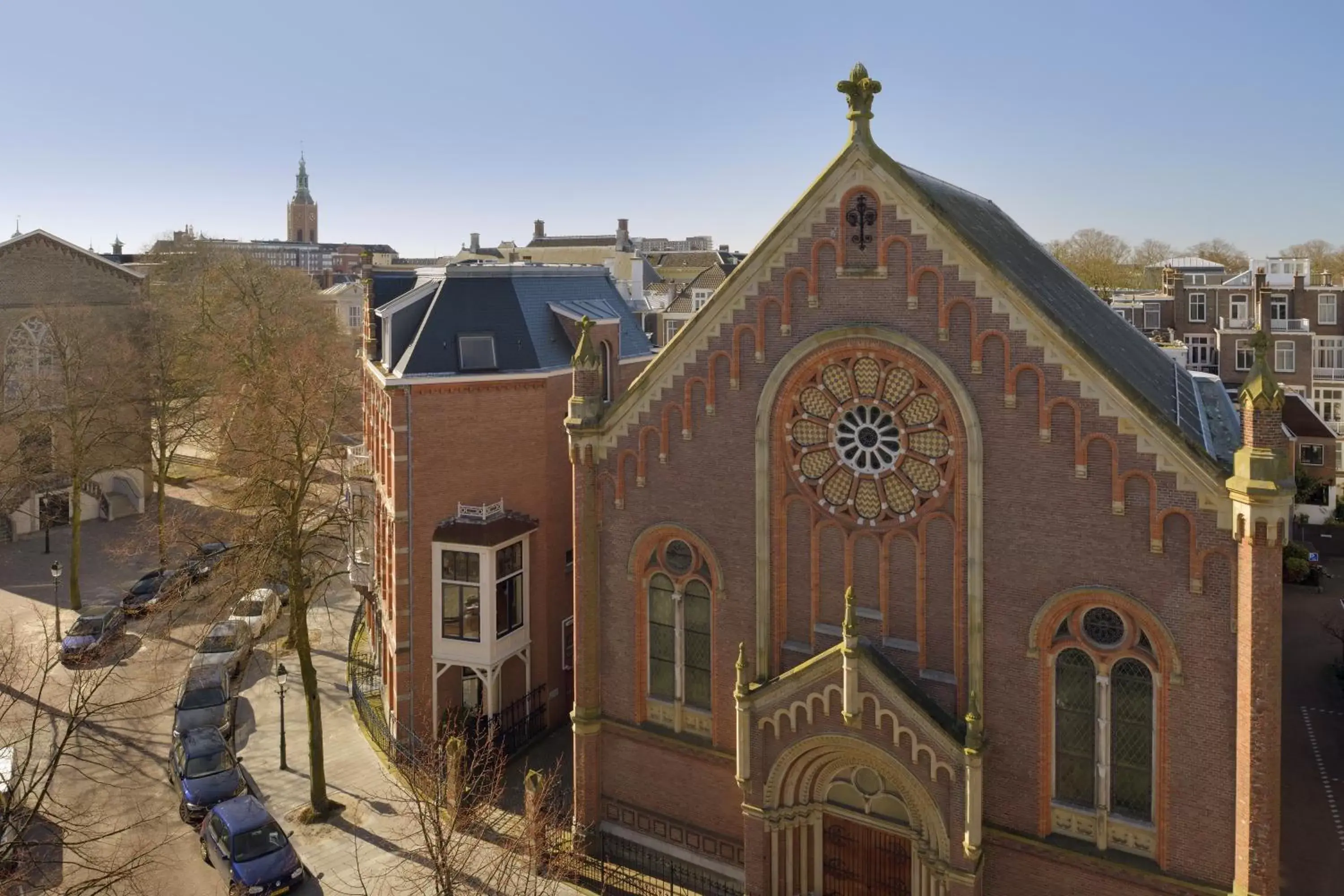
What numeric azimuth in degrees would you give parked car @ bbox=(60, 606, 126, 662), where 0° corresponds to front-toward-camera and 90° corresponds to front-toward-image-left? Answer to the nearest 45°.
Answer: approximately 45°

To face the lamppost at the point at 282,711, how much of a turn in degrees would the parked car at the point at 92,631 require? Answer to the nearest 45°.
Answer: approximately 45° to its left

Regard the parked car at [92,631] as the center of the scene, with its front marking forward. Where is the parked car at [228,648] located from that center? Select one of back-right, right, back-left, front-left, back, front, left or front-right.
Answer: left

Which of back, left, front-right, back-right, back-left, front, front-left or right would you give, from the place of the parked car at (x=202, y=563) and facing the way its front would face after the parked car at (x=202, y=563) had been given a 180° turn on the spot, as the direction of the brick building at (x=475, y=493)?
right

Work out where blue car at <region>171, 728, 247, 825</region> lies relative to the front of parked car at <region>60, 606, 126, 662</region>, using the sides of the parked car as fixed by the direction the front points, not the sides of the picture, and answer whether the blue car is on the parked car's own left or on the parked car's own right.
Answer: on the parked car's own left

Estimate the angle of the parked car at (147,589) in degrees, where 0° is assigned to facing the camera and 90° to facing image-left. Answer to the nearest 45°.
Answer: approximately 45°

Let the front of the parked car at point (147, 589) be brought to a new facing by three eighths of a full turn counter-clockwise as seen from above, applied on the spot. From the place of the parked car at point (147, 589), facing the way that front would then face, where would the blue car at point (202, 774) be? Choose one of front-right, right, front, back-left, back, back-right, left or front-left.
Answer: right

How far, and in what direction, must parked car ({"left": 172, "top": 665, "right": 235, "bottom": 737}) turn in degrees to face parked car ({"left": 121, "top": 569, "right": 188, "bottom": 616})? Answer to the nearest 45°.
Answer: approximately 180°

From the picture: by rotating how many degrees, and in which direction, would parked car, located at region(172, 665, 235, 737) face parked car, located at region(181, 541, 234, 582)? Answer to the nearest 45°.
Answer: approximately 180°

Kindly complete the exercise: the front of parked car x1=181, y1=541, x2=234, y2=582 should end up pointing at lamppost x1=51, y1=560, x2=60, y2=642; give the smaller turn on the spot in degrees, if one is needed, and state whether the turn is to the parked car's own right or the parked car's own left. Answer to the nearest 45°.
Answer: approximately 90° to the parked car's own right

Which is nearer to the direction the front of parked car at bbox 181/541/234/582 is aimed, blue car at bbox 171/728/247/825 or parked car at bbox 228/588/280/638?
the blue car

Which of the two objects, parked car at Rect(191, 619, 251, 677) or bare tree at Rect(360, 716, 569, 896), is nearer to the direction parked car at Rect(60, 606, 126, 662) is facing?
the bare tree

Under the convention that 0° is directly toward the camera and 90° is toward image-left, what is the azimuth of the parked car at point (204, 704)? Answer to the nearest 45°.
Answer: approximately 0°
